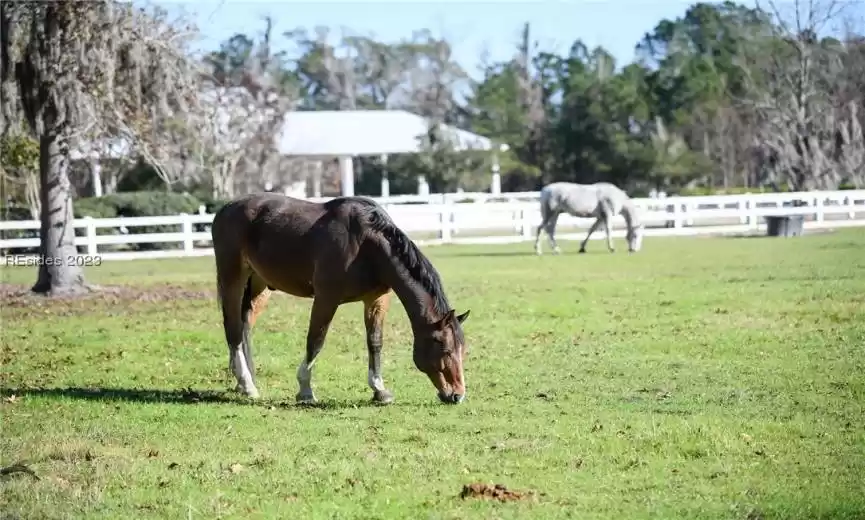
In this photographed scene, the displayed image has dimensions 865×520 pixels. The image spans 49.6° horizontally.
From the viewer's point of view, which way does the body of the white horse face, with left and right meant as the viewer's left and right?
facing to the right of the viewer

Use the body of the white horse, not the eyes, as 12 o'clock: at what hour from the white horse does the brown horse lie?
The brown horse is roughly at 3 o'clock from the white horse.

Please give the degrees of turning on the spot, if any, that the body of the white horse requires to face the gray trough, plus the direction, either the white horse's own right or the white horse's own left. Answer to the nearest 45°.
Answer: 0° — it already faces it

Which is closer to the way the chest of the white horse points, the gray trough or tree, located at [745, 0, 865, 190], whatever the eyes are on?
the gray trough
